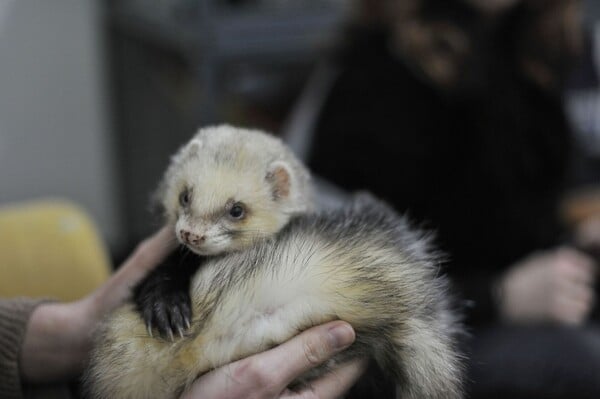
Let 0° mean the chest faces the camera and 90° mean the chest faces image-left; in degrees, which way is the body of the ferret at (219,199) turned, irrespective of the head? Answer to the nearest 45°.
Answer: approximately 45°

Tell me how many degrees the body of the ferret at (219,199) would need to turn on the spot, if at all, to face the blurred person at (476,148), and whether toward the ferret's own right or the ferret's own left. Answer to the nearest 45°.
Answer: approximately 180°
